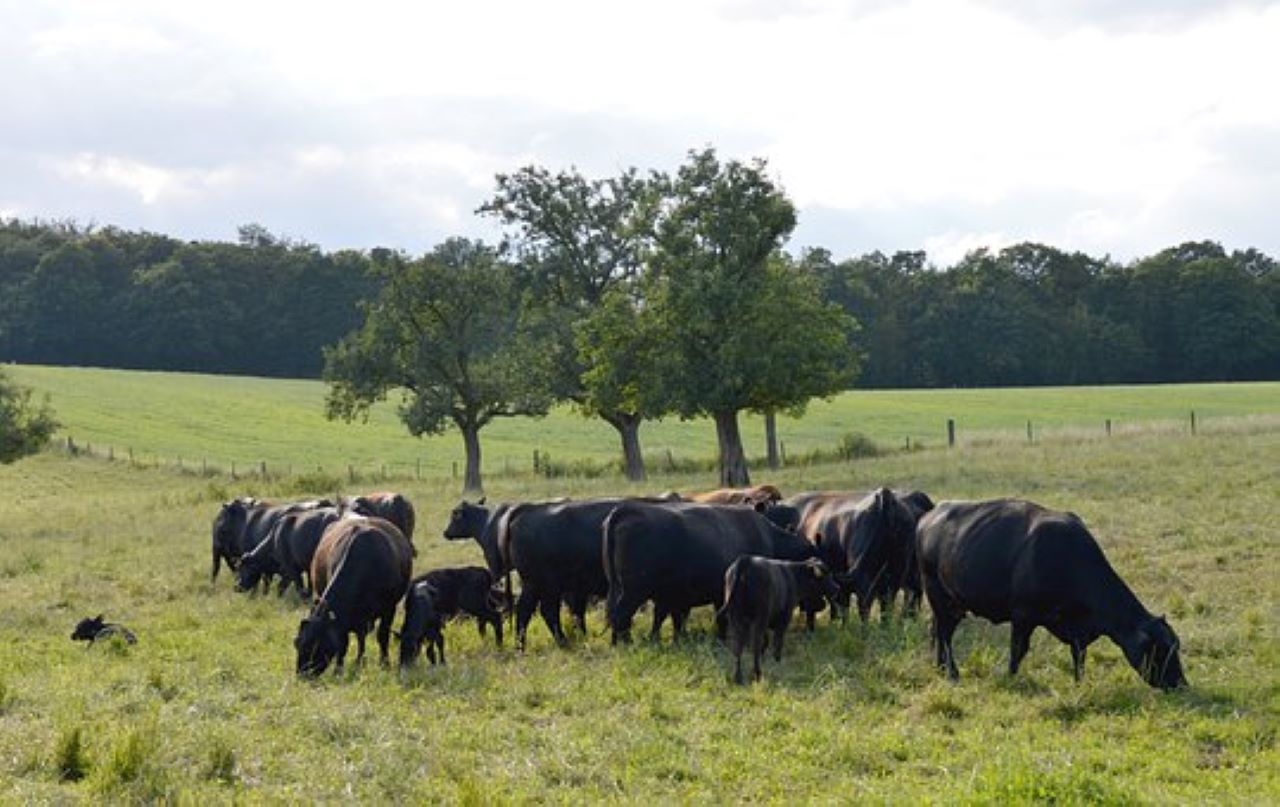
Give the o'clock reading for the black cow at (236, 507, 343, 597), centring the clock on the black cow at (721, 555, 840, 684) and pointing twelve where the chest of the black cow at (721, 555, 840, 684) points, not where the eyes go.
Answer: the black cow at (236, 507, 343, 597) is roughly at 9 o'clock from the black cow at (721, 555, 840, 684).

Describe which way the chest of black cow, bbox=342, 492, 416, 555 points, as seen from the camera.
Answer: to the viewer's left

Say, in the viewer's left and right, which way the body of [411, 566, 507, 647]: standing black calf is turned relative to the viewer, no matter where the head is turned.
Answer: facing to the left of the viewer

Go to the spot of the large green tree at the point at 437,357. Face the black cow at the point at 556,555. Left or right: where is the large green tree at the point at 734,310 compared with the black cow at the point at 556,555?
left

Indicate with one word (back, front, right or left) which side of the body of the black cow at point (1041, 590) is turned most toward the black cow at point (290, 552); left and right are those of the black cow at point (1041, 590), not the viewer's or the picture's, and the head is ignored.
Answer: back

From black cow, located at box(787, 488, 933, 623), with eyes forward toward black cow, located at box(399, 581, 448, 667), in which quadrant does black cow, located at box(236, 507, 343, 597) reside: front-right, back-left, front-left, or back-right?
front-right

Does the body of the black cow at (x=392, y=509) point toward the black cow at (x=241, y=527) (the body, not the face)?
yes

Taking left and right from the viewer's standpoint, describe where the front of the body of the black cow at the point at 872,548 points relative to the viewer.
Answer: facing away from the viewer and to the left of the viewer

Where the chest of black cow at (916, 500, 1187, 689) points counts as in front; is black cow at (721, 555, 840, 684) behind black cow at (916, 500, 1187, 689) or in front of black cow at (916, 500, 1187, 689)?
behind

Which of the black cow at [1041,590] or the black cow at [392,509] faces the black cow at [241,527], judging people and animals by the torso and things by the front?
the black cow at [392,509]

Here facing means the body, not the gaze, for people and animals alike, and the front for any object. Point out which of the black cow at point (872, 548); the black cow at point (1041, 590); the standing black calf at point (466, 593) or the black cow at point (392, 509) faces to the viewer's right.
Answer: the black cow at point (1041, 590)
